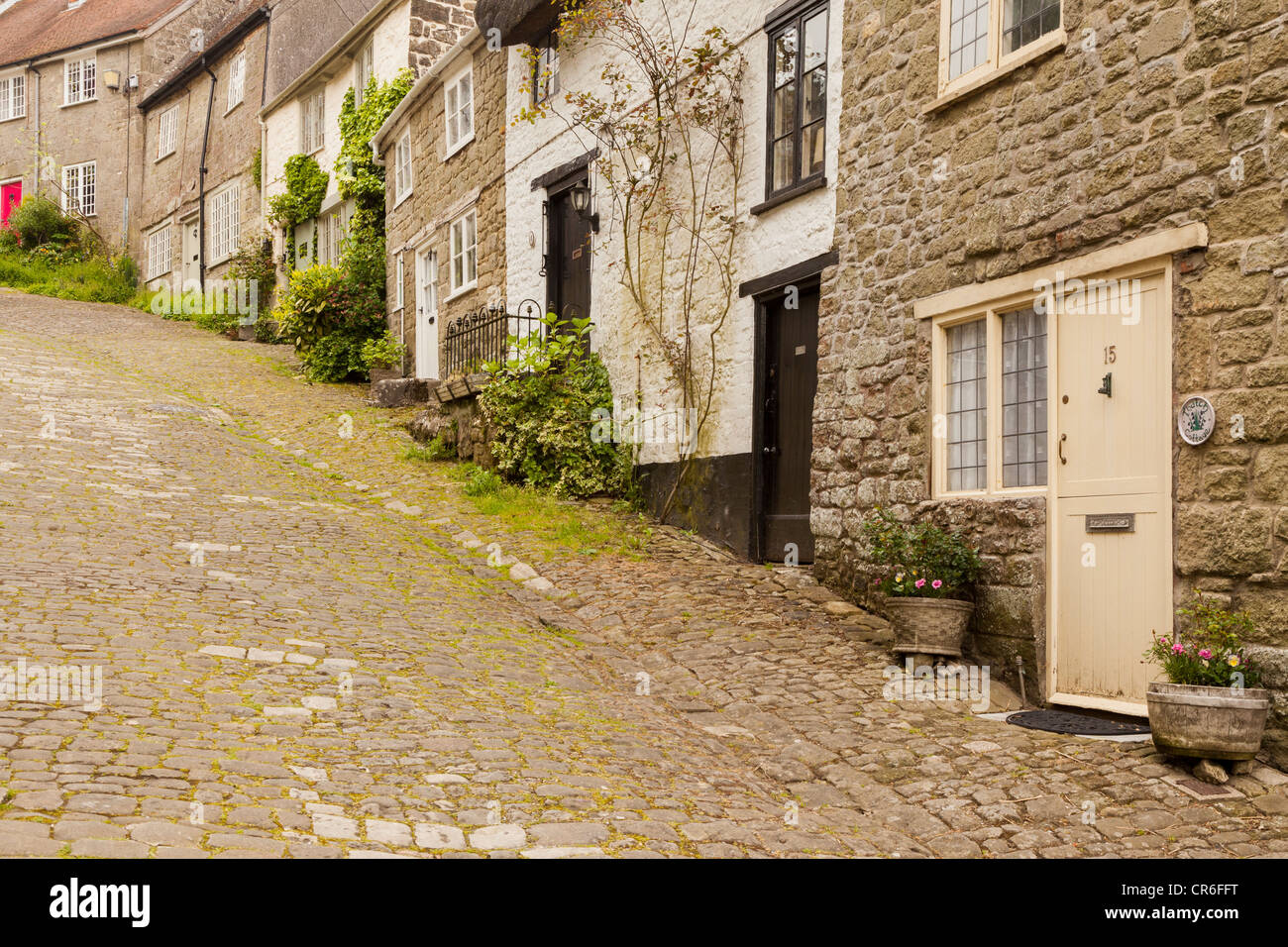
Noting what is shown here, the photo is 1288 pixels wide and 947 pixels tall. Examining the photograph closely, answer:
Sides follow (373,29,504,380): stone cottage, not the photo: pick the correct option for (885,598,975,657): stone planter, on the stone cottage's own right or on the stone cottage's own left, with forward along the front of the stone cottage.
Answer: on the stone cottage's own left

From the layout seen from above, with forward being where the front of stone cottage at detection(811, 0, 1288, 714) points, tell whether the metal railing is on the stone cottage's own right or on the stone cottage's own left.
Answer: on the stone cottage's own right

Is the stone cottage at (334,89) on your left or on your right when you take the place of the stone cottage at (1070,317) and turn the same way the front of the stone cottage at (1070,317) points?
on your right

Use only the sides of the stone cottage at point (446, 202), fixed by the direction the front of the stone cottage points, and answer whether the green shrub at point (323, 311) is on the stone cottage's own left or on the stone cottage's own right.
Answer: on the stone cottage's own right

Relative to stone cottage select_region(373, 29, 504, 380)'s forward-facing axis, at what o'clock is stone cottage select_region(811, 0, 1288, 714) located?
stone cottage select_region(811, 0, 1288, 714) is roughly at 10 o'clock from stone cottage select_region(373, 29, 504, 380).

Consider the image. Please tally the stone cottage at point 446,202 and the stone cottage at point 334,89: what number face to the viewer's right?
0

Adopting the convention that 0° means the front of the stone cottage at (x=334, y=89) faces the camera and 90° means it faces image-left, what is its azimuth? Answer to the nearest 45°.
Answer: approximately 45°

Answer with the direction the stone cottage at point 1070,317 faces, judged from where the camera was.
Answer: facing the viewer and to the left of the viewer

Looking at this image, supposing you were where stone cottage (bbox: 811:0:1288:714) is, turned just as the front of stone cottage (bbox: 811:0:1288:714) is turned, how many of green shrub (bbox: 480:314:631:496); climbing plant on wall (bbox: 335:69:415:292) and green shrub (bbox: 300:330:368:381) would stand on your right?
3

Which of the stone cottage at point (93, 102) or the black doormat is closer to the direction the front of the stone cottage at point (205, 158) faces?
the black doormat

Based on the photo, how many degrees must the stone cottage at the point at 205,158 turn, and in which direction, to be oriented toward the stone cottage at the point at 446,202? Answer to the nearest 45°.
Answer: approximately 45° to its left

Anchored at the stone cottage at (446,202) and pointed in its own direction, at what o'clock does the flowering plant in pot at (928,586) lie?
The flowering plant in pot is roughly at 10 o'clock from the stone cottage.

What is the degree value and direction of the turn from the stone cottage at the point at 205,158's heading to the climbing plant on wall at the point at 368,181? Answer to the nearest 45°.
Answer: approximately 45° to its left

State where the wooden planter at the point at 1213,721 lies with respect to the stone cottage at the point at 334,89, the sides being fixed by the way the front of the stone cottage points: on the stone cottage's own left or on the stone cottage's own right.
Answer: on the stone cottage's own left
